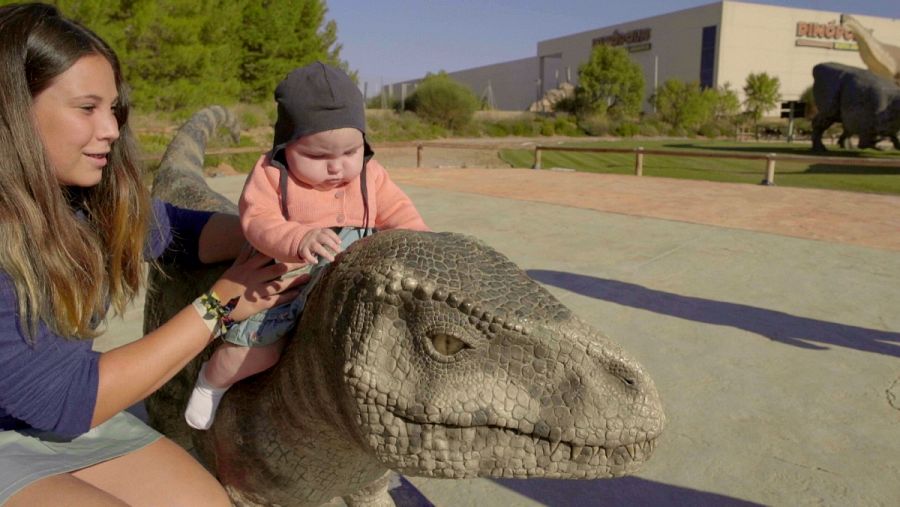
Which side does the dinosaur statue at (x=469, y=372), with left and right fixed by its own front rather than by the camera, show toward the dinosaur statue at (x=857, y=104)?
left

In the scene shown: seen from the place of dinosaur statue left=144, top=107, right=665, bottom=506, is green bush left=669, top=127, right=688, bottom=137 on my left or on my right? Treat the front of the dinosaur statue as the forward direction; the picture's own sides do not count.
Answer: on my left

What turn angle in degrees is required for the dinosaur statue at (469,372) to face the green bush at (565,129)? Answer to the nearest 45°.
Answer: approximately 135° to its left

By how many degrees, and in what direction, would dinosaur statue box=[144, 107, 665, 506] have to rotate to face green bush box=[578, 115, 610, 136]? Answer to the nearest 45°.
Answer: approximately 135° to its left

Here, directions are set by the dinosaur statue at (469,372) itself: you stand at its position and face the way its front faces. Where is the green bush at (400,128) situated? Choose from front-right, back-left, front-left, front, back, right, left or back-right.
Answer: back-left

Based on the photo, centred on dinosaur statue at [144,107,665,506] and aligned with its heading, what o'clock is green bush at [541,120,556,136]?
The green bush is roughly at 8 o'clock from the dinosaur statue.

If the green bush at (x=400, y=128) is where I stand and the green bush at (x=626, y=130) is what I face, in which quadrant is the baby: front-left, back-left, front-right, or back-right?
back-right

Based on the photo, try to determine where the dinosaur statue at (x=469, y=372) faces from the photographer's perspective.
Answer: facing the viewer and to the right of the viewer

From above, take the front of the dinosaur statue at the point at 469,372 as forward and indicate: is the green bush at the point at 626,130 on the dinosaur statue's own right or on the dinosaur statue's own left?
on the dinosaur statue's own left

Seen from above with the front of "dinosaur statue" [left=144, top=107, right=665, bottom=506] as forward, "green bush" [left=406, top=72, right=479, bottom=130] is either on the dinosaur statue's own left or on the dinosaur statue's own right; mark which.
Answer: on the dinosaur statue's own left
